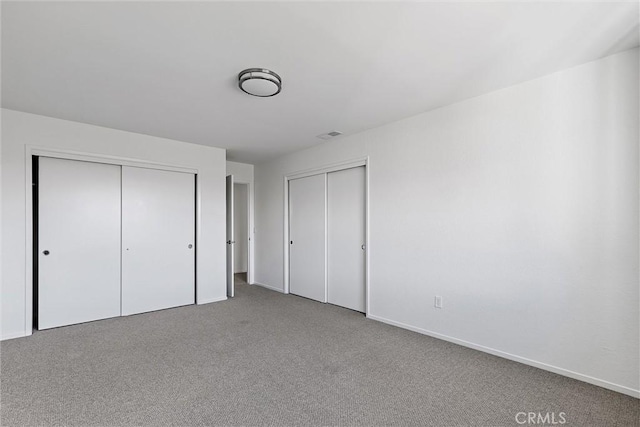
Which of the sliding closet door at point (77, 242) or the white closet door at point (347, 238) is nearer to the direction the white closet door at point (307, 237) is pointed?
the sliding closet door

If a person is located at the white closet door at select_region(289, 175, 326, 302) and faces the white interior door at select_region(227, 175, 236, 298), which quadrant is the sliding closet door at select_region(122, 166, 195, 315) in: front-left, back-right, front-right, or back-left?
front-left

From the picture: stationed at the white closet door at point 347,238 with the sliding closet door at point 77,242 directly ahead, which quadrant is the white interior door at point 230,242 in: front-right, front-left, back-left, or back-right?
front-right

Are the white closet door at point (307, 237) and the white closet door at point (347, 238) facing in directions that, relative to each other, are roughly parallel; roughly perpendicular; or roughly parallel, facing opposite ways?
roughly parallel

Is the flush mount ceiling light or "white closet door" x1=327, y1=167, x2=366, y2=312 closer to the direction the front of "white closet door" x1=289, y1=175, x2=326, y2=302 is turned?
the flush mount ceiling light

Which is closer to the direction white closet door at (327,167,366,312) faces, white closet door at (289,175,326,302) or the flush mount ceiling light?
the flush mount ceiling light

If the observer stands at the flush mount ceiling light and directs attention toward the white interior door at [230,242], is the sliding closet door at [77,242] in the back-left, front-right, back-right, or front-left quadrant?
front-left

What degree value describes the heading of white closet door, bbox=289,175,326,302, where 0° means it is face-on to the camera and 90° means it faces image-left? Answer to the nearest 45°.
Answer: approximately 45°

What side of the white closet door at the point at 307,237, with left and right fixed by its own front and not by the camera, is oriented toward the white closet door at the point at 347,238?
left

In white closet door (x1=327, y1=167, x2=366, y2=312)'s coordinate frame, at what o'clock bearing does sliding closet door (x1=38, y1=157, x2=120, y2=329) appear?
The sliding closet door is roughly at 1 o'clock from the white closet door.

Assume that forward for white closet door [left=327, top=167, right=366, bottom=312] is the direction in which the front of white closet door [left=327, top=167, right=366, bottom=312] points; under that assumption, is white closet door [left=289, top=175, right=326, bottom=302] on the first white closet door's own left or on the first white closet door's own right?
on the first white closet door's own right

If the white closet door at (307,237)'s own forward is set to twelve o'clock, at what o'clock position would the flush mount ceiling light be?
The flush mount ceiling light is roughly at 11 o'clock from the white closet door.

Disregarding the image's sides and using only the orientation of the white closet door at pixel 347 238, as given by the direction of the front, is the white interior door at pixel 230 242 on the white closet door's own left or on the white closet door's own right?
on the white closet door's own right

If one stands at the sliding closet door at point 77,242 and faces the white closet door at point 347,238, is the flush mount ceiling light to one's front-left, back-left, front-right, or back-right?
front-right

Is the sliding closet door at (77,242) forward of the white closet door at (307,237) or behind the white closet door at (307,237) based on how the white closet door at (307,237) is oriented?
forward

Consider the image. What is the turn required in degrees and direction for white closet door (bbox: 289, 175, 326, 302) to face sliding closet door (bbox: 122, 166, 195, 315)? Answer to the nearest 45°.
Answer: approximately 45° to its right

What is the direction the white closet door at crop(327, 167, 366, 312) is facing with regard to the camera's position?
facing the viewer and to the left of the viewer
